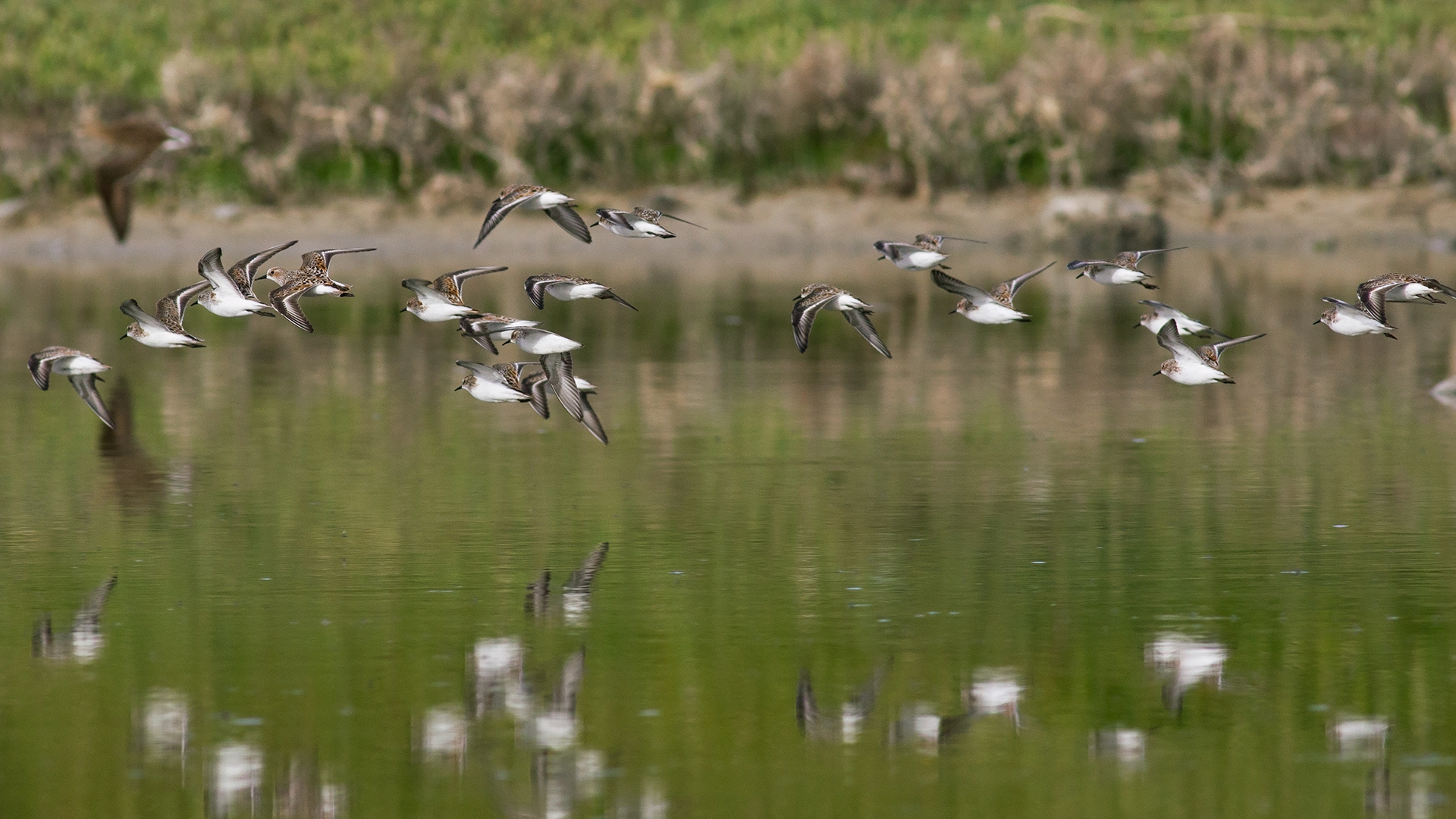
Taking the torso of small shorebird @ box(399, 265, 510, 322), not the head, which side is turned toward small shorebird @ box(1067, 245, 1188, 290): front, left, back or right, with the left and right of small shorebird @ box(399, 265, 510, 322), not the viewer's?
back

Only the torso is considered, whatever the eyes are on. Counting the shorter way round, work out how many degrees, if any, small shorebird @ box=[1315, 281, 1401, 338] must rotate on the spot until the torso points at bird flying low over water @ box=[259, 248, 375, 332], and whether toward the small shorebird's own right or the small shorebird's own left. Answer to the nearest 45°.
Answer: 0° — it already faces it

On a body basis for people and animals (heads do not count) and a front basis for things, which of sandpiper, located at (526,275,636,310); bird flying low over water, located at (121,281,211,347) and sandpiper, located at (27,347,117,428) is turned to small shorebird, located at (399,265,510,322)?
sandpiper, located at (526,275,636,310)

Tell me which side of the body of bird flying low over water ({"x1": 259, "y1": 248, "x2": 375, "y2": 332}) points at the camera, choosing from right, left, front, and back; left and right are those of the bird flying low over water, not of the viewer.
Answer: left

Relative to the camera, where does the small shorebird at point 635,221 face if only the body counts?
to the viewer's left

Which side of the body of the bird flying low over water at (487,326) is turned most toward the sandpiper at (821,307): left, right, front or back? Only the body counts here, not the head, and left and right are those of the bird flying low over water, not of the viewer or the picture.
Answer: back

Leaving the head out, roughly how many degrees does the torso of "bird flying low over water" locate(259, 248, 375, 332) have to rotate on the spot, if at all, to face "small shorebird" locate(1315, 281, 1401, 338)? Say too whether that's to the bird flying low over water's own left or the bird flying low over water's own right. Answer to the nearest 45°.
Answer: approximately 180°

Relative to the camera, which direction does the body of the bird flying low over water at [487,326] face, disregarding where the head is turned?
to the viewer's left

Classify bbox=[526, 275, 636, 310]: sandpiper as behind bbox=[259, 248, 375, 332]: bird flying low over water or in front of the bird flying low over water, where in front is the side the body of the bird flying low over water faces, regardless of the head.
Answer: behind

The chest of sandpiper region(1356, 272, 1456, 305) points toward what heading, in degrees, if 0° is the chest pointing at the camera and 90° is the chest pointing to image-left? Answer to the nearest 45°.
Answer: approximately 90°

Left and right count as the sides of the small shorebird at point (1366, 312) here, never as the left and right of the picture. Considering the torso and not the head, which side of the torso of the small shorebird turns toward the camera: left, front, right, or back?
left

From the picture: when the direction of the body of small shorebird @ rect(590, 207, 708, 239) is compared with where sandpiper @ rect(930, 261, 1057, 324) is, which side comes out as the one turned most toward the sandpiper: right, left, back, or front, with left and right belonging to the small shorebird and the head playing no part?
back

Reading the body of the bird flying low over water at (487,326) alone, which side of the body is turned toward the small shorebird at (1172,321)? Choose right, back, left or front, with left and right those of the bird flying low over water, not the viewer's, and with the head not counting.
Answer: back

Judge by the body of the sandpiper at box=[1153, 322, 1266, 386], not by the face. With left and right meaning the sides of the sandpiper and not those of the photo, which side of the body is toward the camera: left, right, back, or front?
left

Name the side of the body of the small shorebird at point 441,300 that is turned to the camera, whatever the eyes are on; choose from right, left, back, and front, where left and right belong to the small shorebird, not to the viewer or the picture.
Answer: left

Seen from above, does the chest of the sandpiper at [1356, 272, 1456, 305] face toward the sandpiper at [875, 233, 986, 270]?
yes

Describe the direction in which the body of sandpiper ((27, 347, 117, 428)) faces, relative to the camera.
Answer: to the viewer's left

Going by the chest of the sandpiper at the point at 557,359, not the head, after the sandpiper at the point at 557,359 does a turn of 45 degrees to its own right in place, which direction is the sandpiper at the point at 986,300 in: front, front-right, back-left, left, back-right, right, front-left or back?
back-right

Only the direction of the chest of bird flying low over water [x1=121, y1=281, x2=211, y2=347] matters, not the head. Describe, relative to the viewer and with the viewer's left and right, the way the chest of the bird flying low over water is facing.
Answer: facing to the left of the viewer
